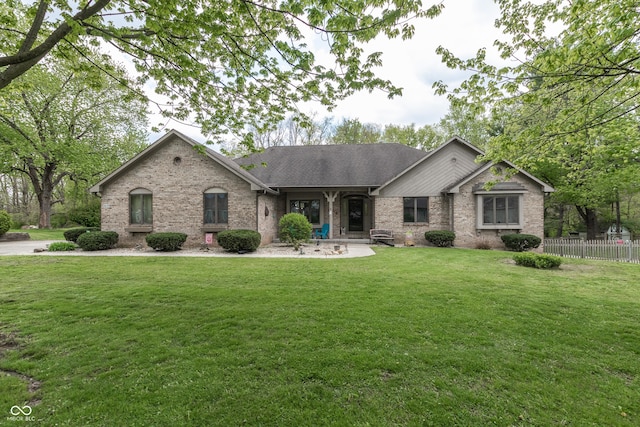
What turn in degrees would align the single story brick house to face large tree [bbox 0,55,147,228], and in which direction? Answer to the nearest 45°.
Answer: approximately 135° to its right

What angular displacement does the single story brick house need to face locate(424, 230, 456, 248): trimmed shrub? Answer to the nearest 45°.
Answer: approximately 90° to its left

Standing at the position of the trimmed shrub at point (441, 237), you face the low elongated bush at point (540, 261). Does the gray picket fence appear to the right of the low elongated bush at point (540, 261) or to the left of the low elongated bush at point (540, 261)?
left

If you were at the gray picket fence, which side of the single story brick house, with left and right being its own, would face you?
left

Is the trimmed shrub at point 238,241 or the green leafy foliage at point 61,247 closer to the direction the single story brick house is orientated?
the trimmed shrub

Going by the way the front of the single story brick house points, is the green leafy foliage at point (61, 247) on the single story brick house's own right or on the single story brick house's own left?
on the single story brick house's own right

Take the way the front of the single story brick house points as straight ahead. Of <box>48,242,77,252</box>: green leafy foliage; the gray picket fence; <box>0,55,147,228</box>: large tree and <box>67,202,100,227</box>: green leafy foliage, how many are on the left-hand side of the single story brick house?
1

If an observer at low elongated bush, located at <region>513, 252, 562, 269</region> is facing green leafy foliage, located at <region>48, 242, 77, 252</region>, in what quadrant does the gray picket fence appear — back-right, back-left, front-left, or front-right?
back-right

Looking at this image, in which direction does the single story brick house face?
toward the camera

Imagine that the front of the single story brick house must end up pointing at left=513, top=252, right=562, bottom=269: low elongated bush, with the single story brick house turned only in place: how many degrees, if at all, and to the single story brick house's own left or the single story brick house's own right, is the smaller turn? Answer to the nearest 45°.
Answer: approximately 45° to the single story brick house's own left
